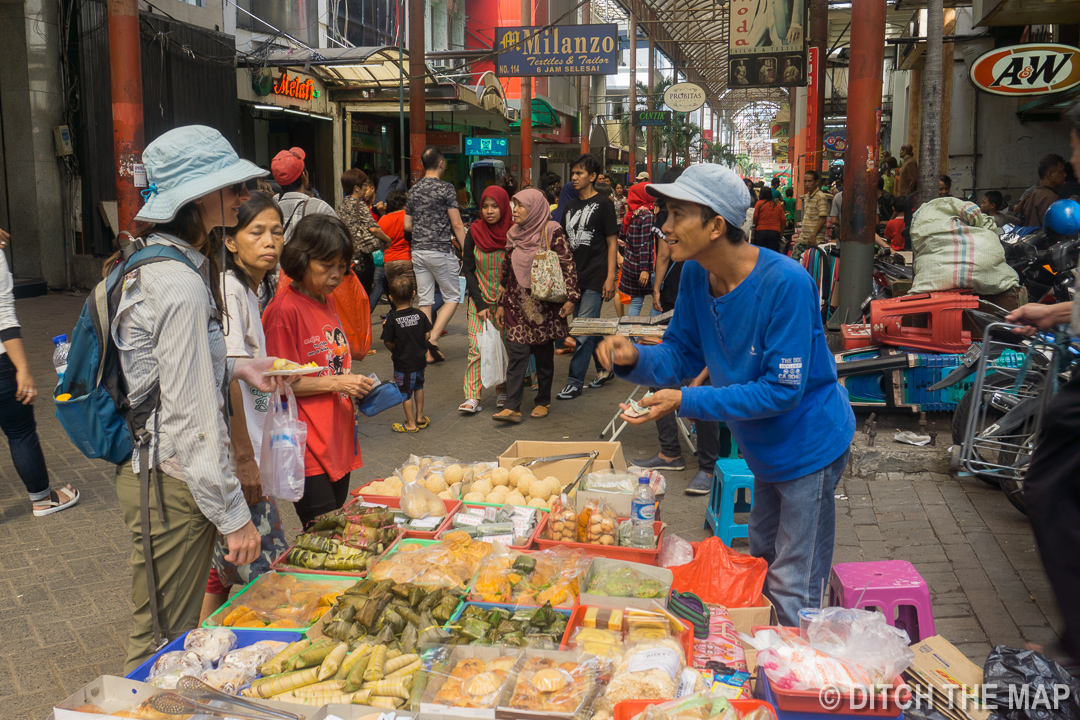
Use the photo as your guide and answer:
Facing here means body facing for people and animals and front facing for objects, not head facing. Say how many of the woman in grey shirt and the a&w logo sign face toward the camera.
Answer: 1

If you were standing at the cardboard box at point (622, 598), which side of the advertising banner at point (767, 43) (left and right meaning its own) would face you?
front

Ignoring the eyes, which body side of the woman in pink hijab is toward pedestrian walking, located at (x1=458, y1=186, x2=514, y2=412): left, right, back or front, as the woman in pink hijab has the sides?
right

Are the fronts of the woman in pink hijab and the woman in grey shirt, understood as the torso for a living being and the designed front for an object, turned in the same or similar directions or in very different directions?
very different directions

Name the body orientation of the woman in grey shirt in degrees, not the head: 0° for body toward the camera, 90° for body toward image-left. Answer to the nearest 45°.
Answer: approximately 270°
